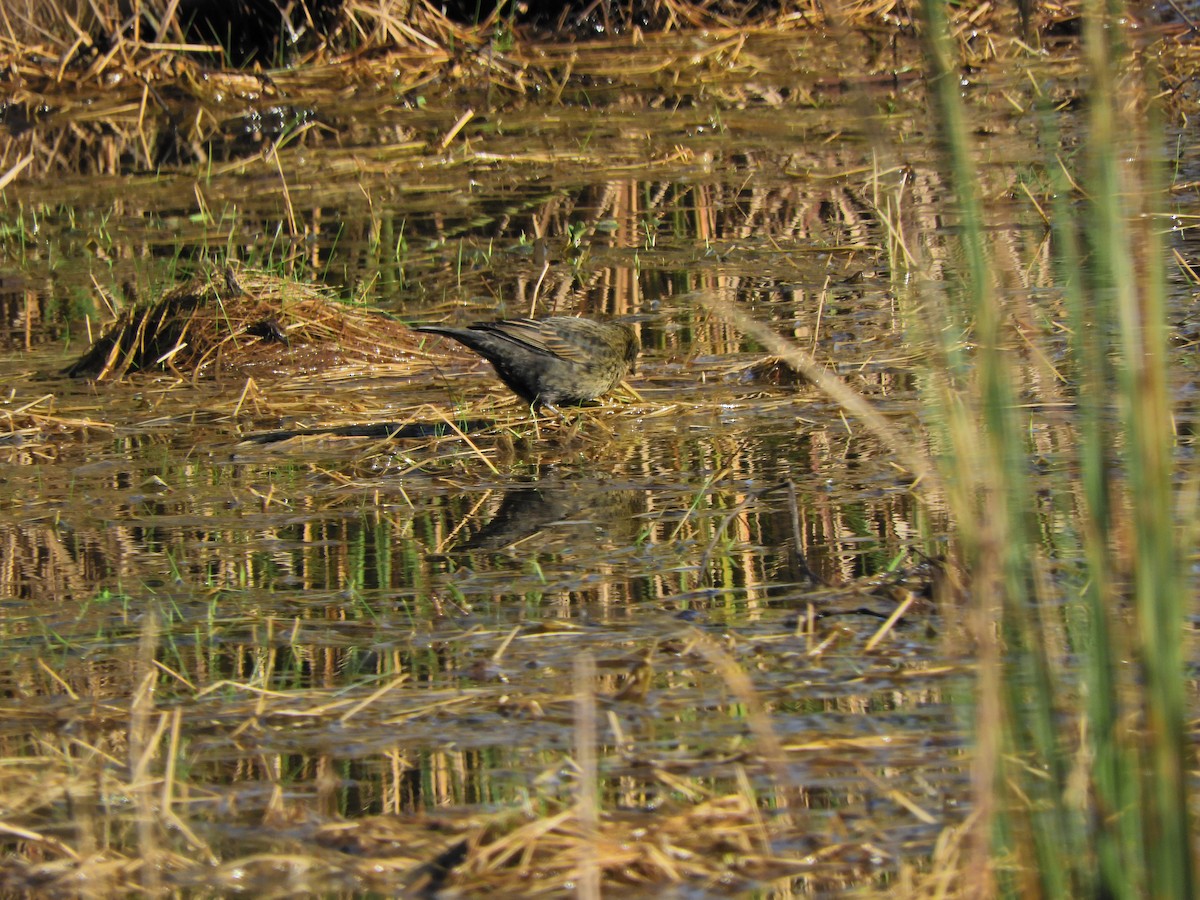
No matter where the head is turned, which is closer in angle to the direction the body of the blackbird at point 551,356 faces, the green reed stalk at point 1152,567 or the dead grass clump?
the green reed stalk

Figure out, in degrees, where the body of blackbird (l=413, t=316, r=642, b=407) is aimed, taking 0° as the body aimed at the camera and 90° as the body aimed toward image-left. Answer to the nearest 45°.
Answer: approximately 270°

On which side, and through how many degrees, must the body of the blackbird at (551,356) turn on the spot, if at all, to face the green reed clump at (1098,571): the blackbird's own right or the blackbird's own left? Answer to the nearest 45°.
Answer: approximately 90° to the blackbird's own right

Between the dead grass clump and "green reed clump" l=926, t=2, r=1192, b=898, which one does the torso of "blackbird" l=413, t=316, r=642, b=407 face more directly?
the green reed clump

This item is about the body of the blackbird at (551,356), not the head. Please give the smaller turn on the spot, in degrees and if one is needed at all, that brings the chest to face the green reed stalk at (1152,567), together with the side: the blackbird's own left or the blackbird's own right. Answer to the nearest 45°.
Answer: approximately 90° to the blackbird's own right

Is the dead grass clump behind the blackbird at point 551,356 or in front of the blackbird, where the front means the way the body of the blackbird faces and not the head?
behind
